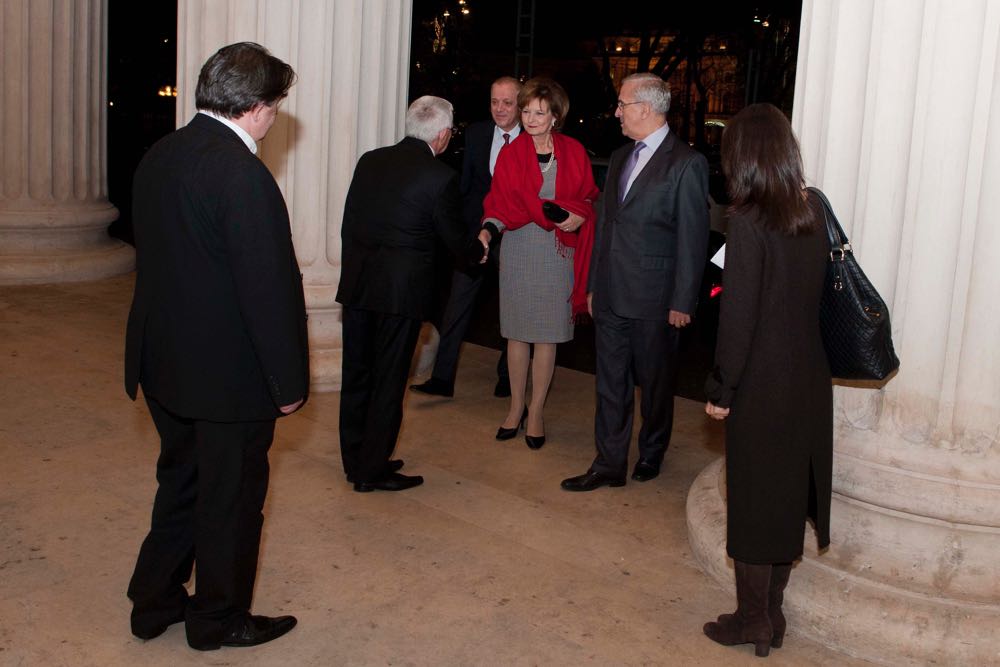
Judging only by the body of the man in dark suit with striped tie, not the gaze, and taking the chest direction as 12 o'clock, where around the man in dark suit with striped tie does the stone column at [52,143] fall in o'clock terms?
The stone column is roughly at 3 o'clock from the man in dark suit with striped tie.

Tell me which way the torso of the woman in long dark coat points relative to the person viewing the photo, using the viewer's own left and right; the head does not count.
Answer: facing away from the viewer and to the left of the viewer

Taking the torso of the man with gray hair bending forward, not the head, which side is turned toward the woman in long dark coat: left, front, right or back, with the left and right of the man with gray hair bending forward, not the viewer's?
right

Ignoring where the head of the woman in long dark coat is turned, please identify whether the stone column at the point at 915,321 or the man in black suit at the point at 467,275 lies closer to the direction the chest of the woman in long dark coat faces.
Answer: the man in black suit

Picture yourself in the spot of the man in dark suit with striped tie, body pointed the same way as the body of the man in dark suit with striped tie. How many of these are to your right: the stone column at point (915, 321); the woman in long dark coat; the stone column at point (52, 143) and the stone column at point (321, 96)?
2

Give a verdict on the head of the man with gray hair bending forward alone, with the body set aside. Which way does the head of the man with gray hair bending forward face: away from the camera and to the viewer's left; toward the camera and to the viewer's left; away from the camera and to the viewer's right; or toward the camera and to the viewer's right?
away from the camera and to the viewer's right

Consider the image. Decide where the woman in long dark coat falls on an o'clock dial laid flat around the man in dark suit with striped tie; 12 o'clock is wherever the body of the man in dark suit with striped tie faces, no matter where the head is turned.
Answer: The woman in long dark coat is roughly at 10 o'clock from the man in dark suit with striped tie.

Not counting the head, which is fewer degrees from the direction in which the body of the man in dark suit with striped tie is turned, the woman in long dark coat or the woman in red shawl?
the woman in long dark coat

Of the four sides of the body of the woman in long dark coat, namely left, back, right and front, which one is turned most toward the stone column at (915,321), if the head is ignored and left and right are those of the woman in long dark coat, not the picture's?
right
